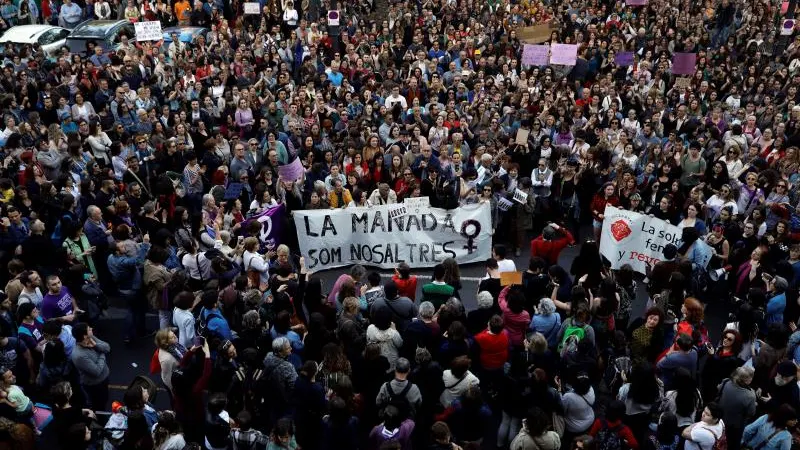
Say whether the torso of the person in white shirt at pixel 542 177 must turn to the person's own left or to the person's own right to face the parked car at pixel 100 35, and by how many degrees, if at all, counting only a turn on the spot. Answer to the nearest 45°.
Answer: approximately 135° to the person's own right

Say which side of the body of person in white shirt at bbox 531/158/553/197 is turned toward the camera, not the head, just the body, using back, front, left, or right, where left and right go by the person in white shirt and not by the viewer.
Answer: front

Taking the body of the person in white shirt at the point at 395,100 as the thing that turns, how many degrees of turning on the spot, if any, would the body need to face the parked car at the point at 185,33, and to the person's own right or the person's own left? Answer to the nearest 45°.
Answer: approximately 135° to the person's own right

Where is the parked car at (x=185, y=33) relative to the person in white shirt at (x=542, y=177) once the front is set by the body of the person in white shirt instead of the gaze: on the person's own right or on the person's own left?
on the person's own right

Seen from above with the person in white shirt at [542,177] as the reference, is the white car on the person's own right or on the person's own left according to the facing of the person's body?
on the person's own right

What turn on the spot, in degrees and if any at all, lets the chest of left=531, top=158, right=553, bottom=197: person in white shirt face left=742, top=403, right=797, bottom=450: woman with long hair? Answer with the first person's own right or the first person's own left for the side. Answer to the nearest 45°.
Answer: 0° — they already face them

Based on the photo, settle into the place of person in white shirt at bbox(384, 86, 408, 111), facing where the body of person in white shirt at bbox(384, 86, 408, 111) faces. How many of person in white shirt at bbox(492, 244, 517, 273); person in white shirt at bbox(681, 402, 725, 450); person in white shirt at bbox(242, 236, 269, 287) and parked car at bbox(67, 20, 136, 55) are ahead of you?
3

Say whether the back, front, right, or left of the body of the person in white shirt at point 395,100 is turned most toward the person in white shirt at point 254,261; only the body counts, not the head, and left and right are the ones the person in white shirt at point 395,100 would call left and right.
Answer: front

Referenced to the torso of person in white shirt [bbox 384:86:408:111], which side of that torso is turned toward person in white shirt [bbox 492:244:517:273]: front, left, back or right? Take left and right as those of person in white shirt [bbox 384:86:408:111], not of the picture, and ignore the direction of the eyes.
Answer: front

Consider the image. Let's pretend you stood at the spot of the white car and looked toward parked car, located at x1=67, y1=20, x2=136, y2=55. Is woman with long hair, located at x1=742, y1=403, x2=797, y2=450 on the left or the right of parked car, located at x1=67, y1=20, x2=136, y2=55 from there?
right

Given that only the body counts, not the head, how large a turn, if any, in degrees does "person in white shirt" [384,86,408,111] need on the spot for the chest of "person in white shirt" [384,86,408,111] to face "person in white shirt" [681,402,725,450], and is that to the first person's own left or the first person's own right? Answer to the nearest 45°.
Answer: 0° — they already face them

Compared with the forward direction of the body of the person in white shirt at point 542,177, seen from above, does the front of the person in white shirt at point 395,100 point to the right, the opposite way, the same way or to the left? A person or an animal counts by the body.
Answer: the same way

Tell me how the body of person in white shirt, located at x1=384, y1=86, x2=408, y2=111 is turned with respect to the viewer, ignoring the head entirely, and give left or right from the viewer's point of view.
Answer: facing the viewer
